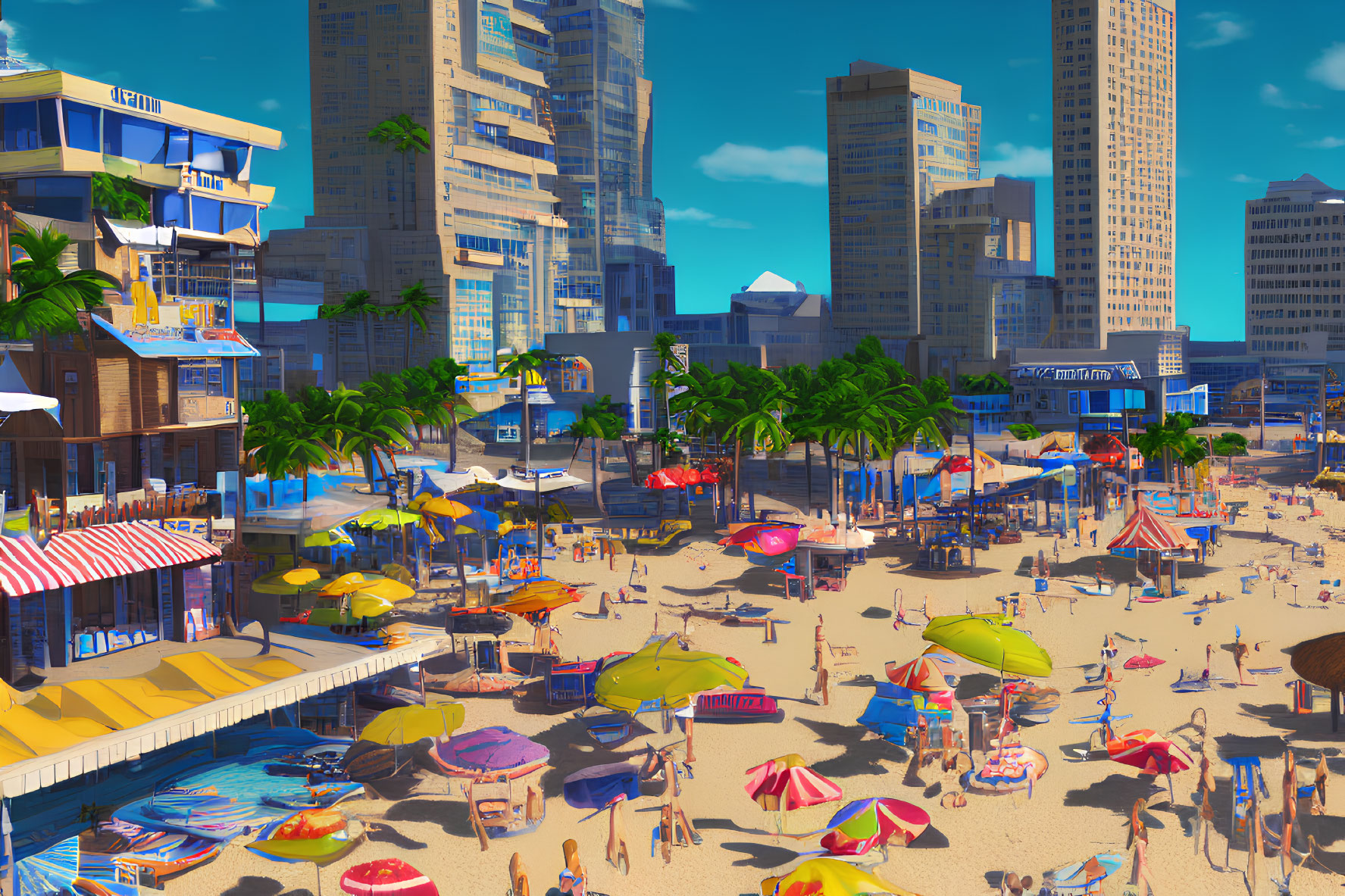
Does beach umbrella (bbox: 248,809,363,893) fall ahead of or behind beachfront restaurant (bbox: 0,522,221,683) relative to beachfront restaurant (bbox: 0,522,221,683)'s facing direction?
ahead

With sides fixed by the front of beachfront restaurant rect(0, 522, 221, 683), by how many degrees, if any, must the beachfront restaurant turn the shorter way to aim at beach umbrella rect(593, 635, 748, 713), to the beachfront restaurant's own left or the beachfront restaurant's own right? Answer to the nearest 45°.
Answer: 0° — it already faces it

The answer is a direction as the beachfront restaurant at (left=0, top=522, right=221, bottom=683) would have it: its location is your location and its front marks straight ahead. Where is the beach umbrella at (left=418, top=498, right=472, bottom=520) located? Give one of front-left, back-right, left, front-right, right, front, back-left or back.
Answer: left

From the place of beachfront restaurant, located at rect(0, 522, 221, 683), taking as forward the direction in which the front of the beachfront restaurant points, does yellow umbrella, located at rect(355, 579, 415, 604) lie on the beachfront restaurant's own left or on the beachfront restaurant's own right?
on the beachfront restaurant's own left

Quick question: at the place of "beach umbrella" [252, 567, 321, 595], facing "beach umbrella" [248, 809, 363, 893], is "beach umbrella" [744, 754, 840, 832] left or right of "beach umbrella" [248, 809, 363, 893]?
left

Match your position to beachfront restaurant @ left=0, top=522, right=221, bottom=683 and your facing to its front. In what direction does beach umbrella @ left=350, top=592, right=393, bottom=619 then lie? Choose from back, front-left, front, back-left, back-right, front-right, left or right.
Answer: front-left

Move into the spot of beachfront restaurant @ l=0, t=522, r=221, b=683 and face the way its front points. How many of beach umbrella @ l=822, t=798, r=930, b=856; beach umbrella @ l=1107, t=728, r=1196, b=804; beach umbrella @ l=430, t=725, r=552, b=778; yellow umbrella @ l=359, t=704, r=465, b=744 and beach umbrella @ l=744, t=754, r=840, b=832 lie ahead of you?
5

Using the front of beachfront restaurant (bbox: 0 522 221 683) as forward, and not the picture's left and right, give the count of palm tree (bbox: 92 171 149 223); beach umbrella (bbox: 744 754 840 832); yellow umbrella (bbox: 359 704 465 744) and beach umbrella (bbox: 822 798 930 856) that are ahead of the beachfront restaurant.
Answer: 3

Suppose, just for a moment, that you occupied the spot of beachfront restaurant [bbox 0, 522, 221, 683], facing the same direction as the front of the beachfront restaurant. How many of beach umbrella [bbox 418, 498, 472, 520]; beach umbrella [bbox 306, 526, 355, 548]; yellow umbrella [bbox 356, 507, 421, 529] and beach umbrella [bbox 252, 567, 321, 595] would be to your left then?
4

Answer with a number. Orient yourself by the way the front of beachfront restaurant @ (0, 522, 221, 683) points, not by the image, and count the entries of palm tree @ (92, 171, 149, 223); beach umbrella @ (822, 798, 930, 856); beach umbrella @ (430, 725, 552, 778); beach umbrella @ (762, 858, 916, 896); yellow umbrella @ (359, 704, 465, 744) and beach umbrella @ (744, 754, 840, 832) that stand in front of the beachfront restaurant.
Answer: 5

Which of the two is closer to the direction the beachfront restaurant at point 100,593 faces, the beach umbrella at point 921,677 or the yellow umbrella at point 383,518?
the beach umbrella

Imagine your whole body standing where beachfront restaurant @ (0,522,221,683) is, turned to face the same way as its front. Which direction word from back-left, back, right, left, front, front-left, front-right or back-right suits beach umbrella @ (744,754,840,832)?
front

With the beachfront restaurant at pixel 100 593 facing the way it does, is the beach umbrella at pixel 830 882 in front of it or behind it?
in front

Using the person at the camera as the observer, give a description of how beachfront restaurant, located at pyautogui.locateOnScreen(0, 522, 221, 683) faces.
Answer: facing the viewer and to the right of the viewer

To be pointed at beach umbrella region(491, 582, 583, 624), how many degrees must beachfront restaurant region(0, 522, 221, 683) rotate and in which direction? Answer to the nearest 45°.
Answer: approximately 45° to its left

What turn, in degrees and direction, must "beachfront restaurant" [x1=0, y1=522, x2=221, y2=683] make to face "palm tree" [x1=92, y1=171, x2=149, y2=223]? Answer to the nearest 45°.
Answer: approximately 135° to its left
